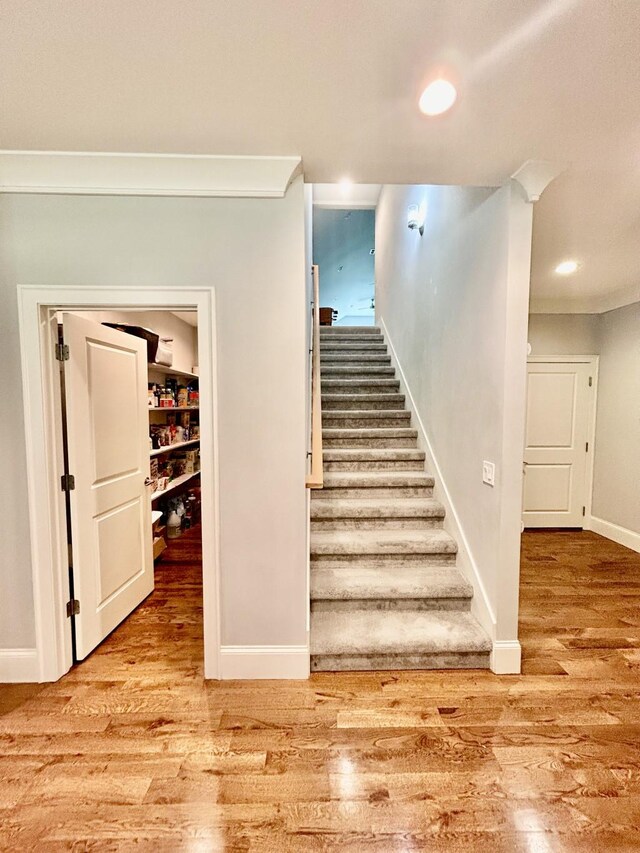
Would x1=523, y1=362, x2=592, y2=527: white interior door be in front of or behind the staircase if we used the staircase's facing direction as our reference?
behind

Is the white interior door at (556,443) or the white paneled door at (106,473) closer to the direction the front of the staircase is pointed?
the white paneled door

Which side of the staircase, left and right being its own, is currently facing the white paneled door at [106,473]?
right

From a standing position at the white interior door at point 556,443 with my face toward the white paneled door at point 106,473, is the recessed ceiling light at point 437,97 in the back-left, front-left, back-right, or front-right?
front-left

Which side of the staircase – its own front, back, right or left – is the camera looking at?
front

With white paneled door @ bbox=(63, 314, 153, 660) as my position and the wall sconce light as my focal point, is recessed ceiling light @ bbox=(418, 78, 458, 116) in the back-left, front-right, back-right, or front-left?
front-right
